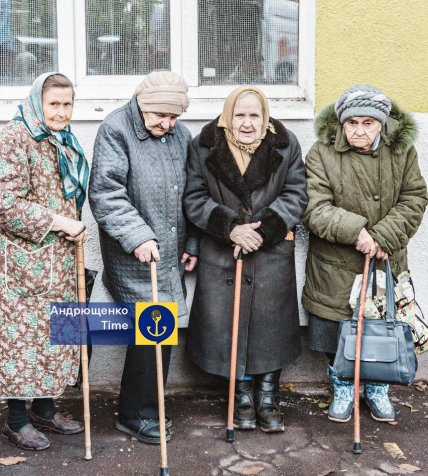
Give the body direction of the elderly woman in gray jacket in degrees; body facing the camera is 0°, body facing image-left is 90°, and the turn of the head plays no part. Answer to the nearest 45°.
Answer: approximately 315°

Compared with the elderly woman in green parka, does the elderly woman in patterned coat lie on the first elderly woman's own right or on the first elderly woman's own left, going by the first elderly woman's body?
on the first elderly woman's own right

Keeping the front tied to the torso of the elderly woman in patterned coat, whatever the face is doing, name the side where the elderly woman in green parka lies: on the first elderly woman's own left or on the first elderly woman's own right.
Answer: on the first elderly woman's own left

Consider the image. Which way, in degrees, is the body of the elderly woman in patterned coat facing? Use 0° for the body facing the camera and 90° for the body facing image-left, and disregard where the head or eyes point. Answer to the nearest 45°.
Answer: approximately 315°

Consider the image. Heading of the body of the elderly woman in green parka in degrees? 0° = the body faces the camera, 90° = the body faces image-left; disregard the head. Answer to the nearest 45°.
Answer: approximately 0°

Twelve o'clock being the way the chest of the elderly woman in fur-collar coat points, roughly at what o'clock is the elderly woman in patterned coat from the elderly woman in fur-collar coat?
The elderly woman in patterned coat is roughly at 2 o'clock from the elderly woman in fur-collar coat.

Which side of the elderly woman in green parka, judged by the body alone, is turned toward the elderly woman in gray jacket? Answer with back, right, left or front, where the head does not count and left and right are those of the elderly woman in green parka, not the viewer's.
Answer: right

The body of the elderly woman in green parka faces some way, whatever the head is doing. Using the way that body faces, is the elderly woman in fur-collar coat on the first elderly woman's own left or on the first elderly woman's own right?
on the first elderly woman's own right

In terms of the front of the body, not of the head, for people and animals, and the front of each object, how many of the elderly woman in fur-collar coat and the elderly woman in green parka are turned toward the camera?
2

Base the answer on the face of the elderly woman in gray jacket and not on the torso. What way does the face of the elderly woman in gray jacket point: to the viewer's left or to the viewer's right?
to the viewer's right
